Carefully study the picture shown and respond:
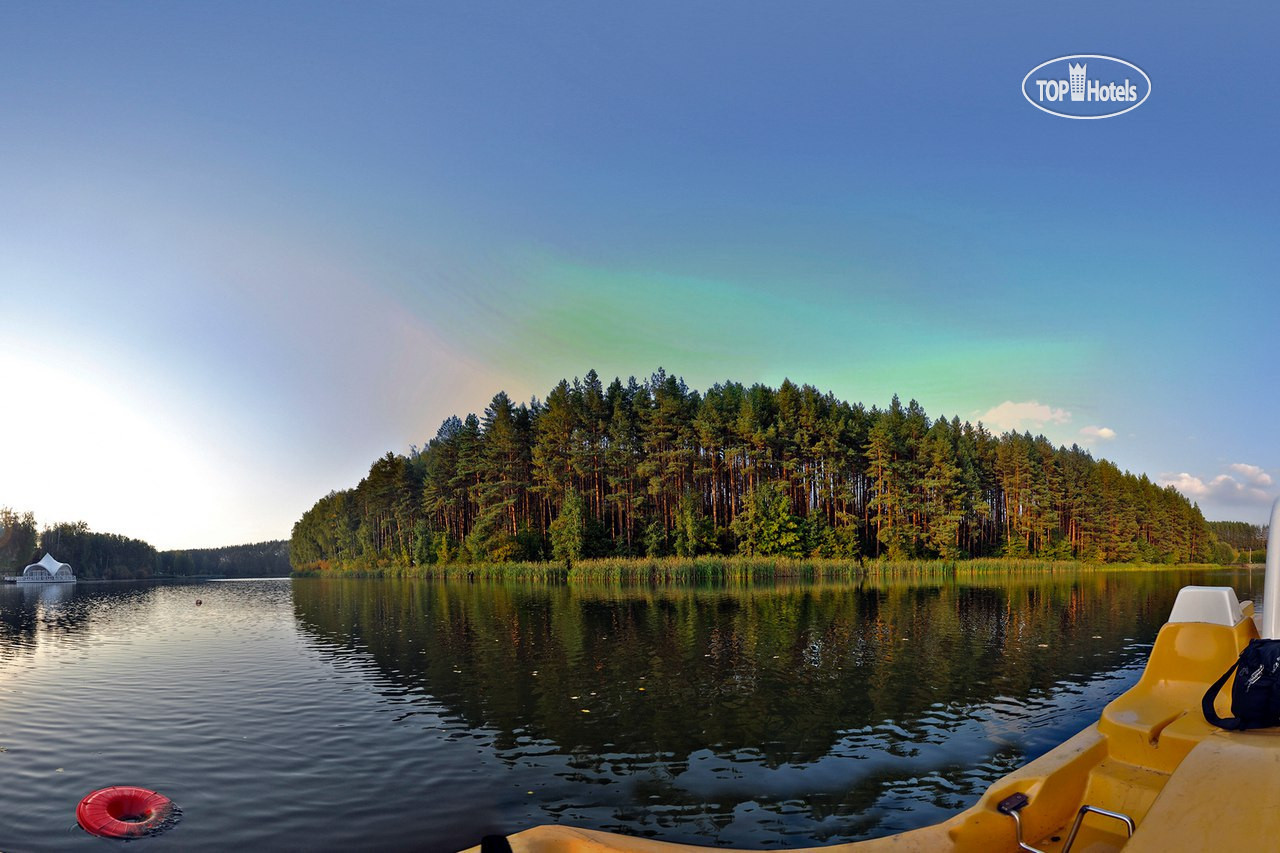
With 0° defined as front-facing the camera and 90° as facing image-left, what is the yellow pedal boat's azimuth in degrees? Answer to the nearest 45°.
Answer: approximately 45°

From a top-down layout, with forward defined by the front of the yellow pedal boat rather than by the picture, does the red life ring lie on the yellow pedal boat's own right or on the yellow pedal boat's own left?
on the yellow pedal boat's own right
